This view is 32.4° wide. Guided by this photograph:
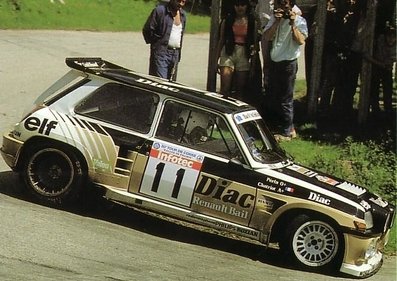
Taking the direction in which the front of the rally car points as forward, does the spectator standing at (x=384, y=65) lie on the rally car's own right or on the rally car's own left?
on the rally car's own left

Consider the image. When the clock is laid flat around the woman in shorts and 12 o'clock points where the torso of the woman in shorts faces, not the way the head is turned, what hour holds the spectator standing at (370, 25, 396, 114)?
The spectator standing is roughly at 8 o'clock from the woman in shorts.

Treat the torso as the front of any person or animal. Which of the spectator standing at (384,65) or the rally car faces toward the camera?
the spectator standing

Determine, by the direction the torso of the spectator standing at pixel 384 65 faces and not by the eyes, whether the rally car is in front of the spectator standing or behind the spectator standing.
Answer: in front

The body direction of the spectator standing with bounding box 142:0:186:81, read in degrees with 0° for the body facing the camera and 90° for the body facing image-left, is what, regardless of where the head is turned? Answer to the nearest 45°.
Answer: approximately 315°

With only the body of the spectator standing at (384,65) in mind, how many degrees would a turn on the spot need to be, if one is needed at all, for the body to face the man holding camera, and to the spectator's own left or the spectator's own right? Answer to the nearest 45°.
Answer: approximately 45° to the spectator's own right

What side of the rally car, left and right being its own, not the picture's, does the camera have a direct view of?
right

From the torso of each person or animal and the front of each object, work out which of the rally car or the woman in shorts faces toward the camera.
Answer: the woman in shorts

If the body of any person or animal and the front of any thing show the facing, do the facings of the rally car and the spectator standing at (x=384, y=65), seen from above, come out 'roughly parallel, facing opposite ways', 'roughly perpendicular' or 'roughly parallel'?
roughly perpendicular

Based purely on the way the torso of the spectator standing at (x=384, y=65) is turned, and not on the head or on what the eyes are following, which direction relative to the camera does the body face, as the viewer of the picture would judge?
toward the camera

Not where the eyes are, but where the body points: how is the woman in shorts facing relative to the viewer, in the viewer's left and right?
facing the viewer

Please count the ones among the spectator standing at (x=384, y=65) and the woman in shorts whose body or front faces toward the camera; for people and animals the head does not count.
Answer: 2

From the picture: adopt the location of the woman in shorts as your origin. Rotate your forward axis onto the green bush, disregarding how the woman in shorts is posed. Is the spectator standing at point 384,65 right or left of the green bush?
left

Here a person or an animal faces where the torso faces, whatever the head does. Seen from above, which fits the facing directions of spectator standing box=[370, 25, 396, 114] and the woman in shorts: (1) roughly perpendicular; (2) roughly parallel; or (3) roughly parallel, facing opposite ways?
roughly parallel
